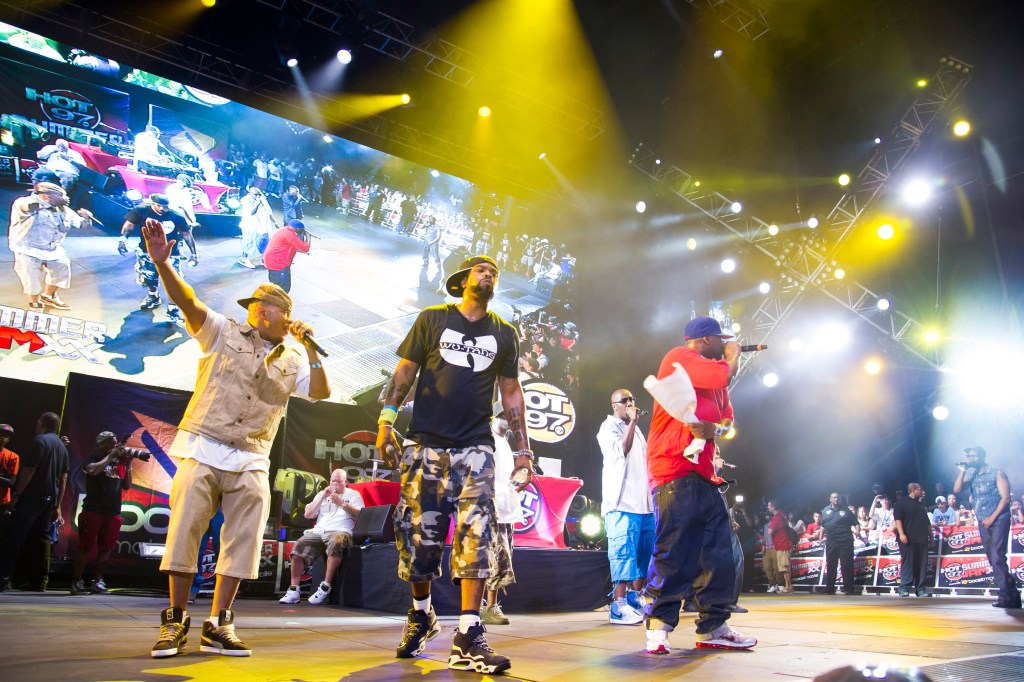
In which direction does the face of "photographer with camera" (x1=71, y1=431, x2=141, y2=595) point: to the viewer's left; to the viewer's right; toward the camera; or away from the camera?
to the viewer's right

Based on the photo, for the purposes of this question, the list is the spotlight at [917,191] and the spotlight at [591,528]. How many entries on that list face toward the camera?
2

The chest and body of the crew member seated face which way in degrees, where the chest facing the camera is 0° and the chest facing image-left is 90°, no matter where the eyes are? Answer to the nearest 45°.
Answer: approximately 45°

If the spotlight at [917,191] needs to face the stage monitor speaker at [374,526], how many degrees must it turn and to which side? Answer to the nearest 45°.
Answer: approximately 45° to its right
